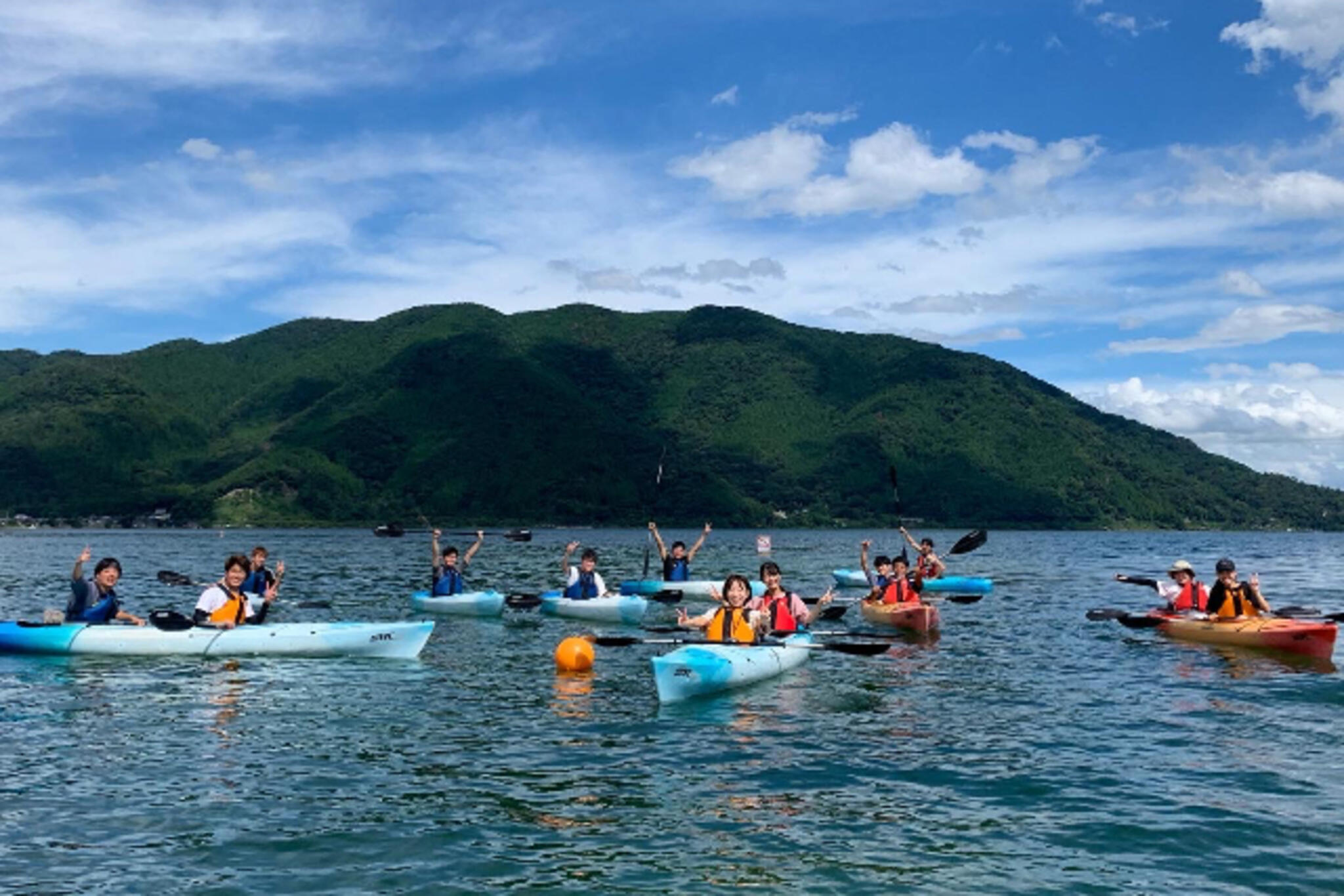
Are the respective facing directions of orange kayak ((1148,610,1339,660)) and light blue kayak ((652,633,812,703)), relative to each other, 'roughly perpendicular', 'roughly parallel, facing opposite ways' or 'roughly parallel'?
roughly perpendicular

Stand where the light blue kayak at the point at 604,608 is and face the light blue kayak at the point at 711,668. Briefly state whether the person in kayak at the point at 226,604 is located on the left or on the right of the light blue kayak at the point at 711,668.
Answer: right

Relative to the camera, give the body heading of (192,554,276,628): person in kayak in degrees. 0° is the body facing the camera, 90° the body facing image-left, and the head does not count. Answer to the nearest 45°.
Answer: approximately 315°

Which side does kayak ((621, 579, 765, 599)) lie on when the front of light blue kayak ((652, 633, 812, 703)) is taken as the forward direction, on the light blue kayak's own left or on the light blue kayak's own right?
on the light blue kayak's own right

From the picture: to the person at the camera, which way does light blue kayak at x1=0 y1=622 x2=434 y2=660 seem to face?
facing to the right of the viewer

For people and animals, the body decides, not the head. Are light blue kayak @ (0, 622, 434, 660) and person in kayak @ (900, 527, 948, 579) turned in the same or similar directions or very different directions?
very different directions

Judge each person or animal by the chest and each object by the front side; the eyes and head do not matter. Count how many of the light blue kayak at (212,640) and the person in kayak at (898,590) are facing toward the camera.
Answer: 1
